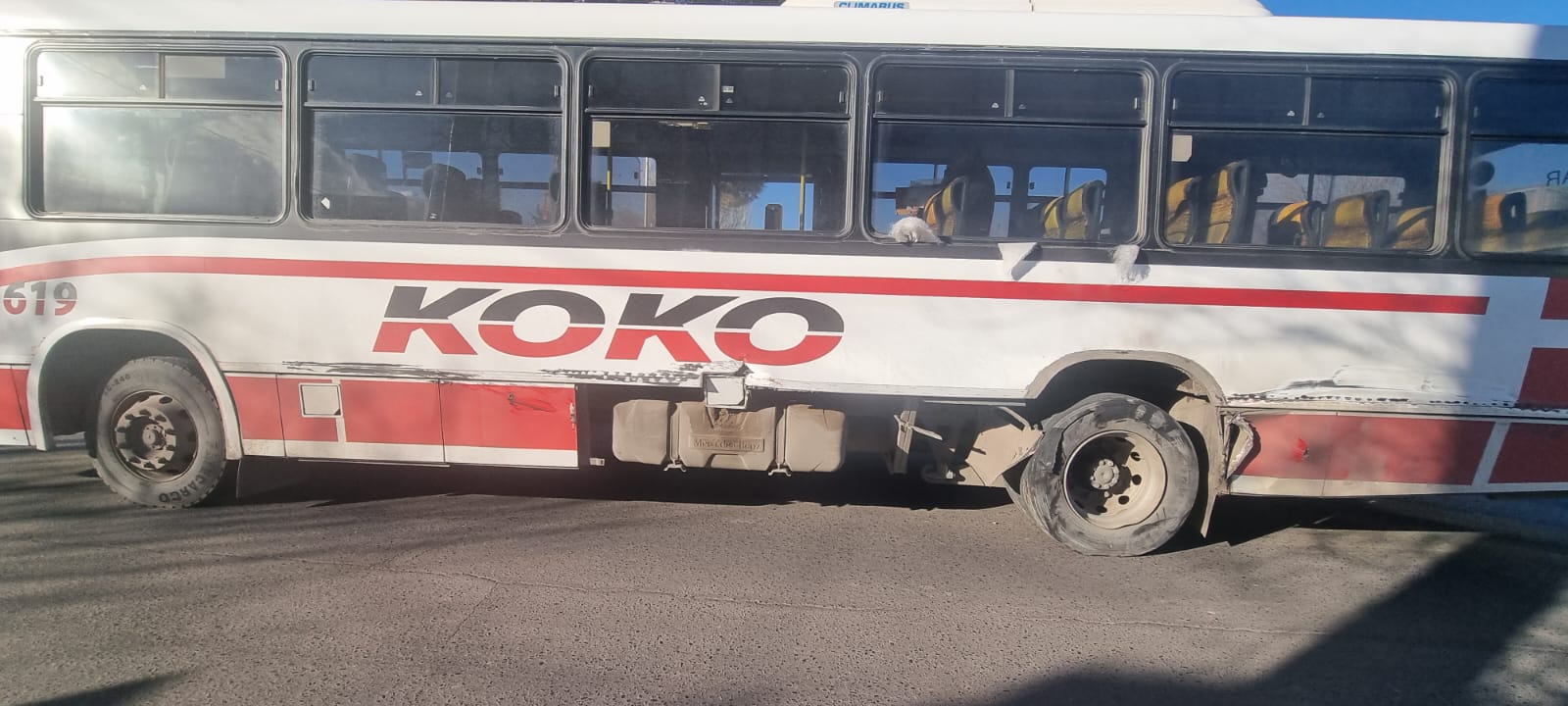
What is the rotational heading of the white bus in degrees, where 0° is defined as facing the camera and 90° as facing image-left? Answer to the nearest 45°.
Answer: approximately 90°
